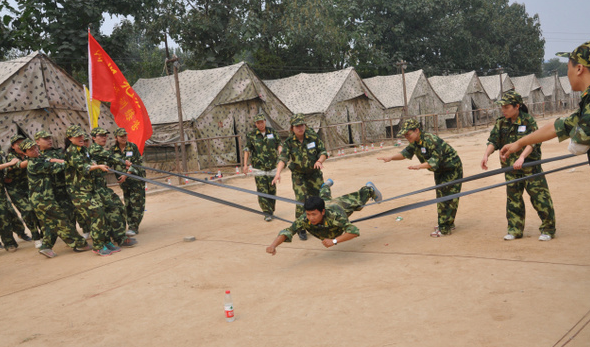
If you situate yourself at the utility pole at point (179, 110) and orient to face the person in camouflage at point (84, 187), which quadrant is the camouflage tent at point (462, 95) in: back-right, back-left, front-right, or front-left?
back-left

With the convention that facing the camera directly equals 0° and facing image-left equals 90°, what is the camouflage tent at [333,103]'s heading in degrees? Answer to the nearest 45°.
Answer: approximately 315°

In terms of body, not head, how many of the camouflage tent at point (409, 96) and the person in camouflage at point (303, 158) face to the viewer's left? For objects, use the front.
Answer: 0

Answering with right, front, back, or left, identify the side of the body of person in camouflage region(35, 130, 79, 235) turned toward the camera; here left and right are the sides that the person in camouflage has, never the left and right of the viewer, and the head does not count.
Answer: right

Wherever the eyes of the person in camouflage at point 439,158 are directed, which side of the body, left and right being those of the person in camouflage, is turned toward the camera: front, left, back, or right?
left

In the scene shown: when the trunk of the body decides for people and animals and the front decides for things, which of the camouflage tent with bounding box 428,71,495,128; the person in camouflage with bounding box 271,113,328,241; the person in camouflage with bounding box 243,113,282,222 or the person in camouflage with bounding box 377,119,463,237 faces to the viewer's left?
the person in camouflage with bounding box 377,119,463,237

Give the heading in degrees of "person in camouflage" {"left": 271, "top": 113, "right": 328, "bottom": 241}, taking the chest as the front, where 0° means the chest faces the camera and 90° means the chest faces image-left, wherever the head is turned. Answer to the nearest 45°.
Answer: approximately 0°

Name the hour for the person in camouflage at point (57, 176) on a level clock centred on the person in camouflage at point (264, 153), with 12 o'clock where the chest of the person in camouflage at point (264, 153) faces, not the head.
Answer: the person in camouflage at point (57, 176) is roughly at 2 o'clock from the person in camouflage at point (264, 153).

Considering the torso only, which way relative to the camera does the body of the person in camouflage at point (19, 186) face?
to the viewer's right

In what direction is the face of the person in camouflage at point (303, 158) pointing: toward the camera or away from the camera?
toward the camera

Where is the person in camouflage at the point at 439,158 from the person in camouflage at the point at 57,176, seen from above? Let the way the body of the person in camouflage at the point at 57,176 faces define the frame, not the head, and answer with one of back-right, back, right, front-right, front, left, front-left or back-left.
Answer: front-right

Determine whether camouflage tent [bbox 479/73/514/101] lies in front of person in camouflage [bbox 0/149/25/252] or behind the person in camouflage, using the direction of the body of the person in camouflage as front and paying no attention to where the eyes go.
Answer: in front

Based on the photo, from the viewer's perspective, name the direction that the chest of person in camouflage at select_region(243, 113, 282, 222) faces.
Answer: toward the camera
